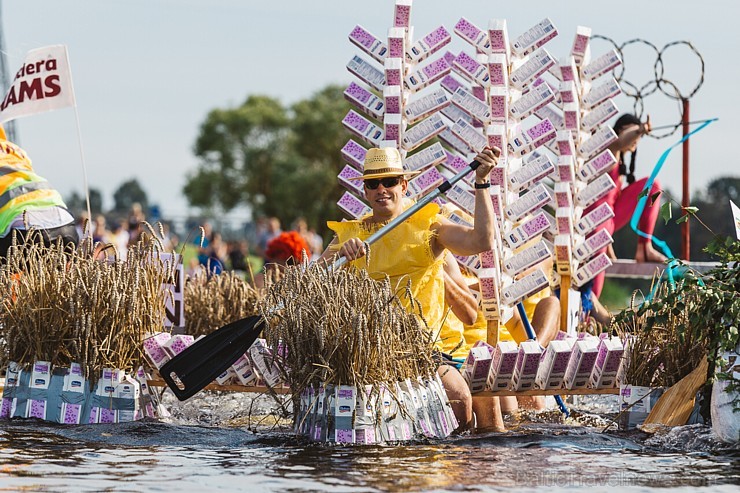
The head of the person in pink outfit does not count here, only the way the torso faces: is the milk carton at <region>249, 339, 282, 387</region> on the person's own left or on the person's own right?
on the person's own right

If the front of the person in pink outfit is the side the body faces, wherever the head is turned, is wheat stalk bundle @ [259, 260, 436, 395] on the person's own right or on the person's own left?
on the person's own right
